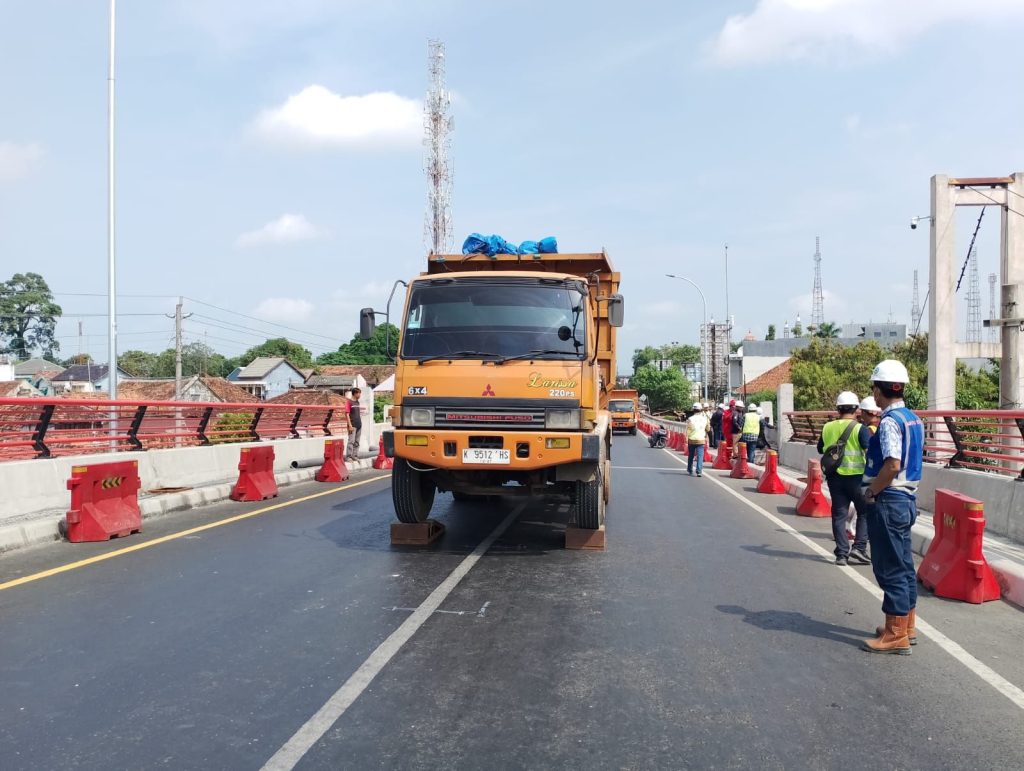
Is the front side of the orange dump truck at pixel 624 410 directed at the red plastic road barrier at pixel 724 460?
yes

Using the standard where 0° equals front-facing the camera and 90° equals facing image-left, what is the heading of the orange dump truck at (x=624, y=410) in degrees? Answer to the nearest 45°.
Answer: approximately 0°

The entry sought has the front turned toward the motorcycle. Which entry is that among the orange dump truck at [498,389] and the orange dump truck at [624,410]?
the orange dump truck at [624,410]

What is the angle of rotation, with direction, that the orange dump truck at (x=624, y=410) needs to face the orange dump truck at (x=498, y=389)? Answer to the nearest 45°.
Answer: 0° — it already faces it

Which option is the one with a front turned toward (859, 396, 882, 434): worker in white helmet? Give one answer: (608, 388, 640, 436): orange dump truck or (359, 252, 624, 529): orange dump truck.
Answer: (608, 388, 640, 436): orange dump truck

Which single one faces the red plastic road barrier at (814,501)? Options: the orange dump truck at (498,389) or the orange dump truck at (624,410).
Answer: the orange dump truck at (624,410)

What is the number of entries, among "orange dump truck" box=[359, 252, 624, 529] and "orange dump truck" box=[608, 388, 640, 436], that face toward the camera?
2

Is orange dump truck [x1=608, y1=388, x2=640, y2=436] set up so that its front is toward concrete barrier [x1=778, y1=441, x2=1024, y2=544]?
yes

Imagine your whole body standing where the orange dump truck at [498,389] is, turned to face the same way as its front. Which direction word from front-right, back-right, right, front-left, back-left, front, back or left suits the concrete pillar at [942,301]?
back-left
